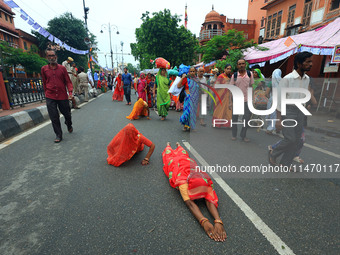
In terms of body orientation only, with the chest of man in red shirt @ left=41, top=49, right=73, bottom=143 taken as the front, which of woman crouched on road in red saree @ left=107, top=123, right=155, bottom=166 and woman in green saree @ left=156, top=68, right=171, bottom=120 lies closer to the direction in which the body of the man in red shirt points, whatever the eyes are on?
the woman crouched on road in red saree

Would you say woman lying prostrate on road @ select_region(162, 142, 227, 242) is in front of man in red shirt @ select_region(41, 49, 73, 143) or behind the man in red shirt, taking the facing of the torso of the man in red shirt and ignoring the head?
in front

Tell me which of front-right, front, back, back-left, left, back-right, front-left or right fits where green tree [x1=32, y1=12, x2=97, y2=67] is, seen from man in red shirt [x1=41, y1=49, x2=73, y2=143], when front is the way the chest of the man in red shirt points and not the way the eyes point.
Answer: back

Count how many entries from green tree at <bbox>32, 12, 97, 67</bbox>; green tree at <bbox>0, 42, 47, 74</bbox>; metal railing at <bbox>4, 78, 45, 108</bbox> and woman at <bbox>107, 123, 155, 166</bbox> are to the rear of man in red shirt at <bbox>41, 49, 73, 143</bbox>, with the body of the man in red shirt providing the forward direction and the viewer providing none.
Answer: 3

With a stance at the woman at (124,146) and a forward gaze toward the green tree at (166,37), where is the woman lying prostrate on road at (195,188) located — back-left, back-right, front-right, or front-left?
back-right

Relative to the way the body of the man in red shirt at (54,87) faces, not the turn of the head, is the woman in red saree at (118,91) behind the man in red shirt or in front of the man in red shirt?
behind

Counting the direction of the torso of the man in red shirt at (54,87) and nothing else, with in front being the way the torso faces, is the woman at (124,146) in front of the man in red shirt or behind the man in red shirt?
in front

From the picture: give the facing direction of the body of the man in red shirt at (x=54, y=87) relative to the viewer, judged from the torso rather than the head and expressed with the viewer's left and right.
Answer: facing the viewer

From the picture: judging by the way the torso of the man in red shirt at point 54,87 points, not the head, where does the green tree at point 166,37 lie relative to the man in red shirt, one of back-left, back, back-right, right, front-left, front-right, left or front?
back-left

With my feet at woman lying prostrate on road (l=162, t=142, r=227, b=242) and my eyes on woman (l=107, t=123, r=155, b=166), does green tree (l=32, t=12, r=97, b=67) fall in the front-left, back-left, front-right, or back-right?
front-right

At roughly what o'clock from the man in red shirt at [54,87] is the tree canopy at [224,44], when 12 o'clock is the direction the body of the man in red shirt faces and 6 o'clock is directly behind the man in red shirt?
The tree canopy is roughly at 8 o'clock from the man in red shirt.

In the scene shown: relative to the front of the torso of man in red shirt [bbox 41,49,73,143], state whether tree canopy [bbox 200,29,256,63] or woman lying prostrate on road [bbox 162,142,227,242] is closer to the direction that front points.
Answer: the woman lying prostrate on road
